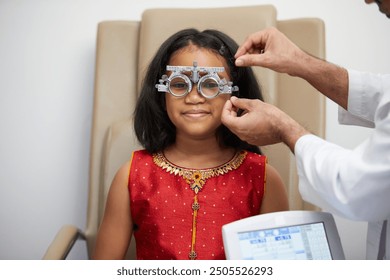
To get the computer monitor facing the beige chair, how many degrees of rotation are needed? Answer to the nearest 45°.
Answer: approximately 135° to its right

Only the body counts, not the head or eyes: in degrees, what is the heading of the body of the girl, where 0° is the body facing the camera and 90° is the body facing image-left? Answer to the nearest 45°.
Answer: approximately 0°

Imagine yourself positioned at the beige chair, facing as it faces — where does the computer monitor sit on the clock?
The computer monitor is roughly at 11 o'clock from the beige chair.

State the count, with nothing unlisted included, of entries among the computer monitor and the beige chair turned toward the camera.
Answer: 2
